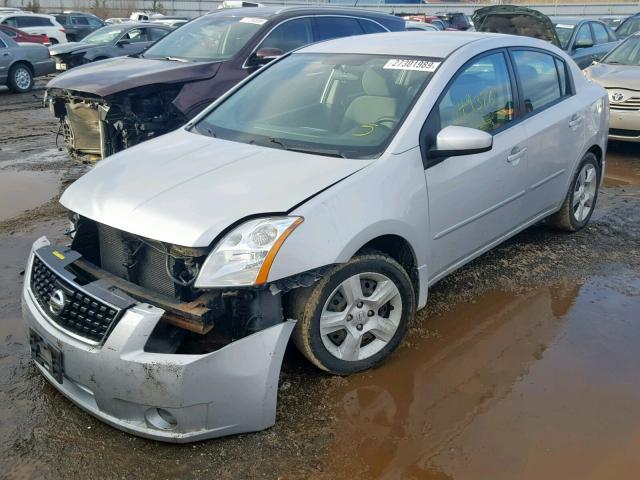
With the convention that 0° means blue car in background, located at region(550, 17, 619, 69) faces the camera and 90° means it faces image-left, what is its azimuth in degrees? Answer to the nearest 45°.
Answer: approximately 45°

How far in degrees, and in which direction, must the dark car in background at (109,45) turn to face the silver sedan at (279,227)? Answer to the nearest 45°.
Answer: approximately 45° to its left

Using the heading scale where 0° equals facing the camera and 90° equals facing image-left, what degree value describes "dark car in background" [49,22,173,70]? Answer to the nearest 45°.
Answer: approximately 45°

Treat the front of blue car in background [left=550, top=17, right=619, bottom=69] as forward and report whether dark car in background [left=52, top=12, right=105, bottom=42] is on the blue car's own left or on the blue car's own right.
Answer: on the blue car's own right

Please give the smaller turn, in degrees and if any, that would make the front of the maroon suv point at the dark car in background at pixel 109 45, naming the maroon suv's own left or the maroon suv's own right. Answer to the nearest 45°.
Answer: approximately 135° to the maroon suv's own right

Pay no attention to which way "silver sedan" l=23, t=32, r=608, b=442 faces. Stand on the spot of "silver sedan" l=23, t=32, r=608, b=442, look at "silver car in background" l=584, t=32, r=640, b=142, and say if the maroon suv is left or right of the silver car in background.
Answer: left

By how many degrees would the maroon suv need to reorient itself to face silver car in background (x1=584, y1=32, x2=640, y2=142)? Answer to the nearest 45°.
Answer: approximately 135° to its left

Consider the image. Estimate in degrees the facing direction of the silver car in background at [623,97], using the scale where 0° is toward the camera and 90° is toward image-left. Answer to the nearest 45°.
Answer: approximately 45°
